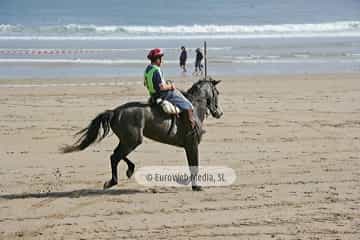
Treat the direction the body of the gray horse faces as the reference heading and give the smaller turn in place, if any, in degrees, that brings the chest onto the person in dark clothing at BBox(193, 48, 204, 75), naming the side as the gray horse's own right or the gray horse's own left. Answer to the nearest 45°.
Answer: approximately 90° to the gray horse's own left

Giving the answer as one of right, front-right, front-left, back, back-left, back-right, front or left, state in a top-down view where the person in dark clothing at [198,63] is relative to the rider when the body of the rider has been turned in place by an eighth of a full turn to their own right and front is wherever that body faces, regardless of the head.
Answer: back-left

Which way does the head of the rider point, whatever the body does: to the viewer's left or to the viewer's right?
to the viewer's right

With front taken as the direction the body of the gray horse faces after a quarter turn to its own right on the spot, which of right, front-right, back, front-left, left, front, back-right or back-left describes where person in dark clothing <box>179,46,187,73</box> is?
back

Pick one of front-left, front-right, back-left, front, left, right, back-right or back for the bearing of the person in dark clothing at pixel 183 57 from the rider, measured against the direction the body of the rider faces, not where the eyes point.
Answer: left

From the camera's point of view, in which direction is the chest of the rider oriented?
to the viewer's right

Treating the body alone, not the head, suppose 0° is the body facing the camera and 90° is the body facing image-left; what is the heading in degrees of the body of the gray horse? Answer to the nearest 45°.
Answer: approximately 270°
